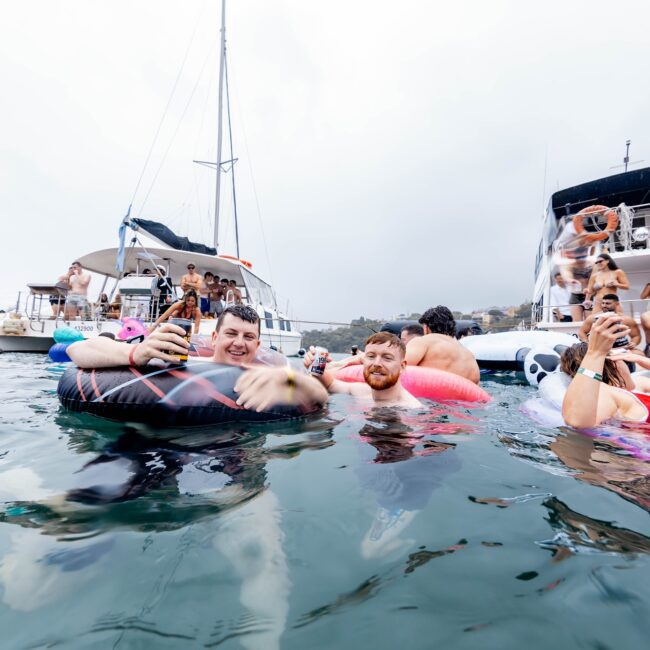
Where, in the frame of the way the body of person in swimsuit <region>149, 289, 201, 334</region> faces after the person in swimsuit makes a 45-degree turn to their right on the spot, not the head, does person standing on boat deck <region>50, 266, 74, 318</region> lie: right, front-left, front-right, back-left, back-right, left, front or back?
right

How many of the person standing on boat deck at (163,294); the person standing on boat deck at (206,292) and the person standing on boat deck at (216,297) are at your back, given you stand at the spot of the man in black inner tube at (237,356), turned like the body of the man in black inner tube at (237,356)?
3

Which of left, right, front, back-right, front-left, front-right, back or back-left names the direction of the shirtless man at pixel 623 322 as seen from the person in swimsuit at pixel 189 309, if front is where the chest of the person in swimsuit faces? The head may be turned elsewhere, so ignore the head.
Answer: front-left

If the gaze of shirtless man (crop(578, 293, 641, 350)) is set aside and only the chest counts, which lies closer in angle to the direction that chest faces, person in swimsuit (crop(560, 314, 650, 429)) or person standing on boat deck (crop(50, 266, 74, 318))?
the person in swimsuit

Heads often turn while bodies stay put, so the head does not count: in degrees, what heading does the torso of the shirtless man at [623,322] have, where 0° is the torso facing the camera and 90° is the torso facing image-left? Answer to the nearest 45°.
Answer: approximately 0°

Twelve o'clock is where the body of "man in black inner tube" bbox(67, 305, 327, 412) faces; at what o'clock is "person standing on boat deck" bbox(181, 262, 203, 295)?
The person standing on boat deck is roughly at 6 o'clock from the man in black inner tube.

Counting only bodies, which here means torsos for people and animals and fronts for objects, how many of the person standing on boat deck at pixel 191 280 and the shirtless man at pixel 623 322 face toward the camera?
2

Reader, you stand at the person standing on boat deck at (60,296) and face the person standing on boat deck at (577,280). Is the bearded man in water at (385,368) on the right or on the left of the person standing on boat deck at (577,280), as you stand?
right

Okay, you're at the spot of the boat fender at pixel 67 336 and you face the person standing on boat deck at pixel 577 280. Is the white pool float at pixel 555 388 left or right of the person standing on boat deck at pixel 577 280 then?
right

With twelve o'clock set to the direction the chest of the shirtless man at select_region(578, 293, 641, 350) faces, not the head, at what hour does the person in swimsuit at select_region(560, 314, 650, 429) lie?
The person in swimsuit is roughly at 12 o'clock from the shirtless man.

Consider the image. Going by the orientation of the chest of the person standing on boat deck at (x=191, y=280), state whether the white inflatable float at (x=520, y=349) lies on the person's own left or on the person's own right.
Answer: on the person's own left

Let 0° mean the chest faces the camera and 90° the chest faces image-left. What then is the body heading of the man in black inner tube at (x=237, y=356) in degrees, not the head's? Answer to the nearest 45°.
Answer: approximately 0°
